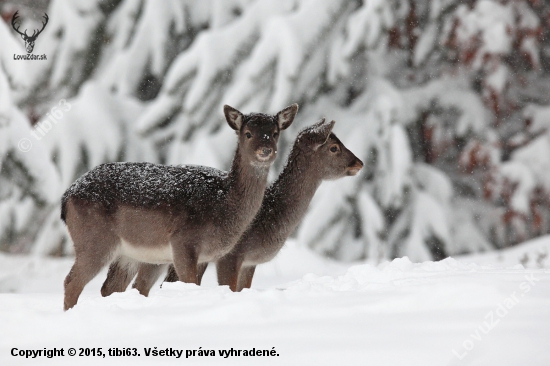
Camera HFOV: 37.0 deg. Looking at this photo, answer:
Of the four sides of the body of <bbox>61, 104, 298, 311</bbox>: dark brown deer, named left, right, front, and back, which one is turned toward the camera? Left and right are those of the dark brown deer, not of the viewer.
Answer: right

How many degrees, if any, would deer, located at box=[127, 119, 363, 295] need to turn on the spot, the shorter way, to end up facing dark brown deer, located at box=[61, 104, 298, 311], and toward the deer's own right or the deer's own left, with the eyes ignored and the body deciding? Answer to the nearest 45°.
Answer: approximately 135° to the deer's own right

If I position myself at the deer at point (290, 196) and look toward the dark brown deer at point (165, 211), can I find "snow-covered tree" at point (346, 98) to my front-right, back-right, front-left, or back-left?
back-right

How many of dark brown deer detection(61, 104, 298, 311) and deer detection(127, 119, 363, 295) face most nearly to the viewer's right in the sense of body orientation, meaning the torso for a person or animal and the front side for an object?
2

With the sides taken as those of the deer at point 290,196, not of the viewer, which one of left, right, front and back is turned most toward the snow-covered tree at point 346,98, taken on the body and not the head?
left

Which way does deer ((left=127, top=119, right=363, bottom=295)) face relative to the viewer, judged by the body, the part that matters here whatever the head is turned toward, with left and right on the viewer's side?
facing to the right of the viewer

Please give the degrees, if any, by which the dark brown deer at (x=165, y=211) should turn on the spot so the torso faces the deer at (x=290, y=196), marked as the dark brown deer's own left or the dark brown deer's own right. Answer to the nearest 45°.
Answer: approximately 45° to the dark brown deer's own left

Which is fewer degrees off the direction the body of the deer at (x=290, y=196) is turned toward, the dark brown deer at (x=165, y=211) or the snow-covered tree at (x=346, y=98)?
the snow-covered tree
